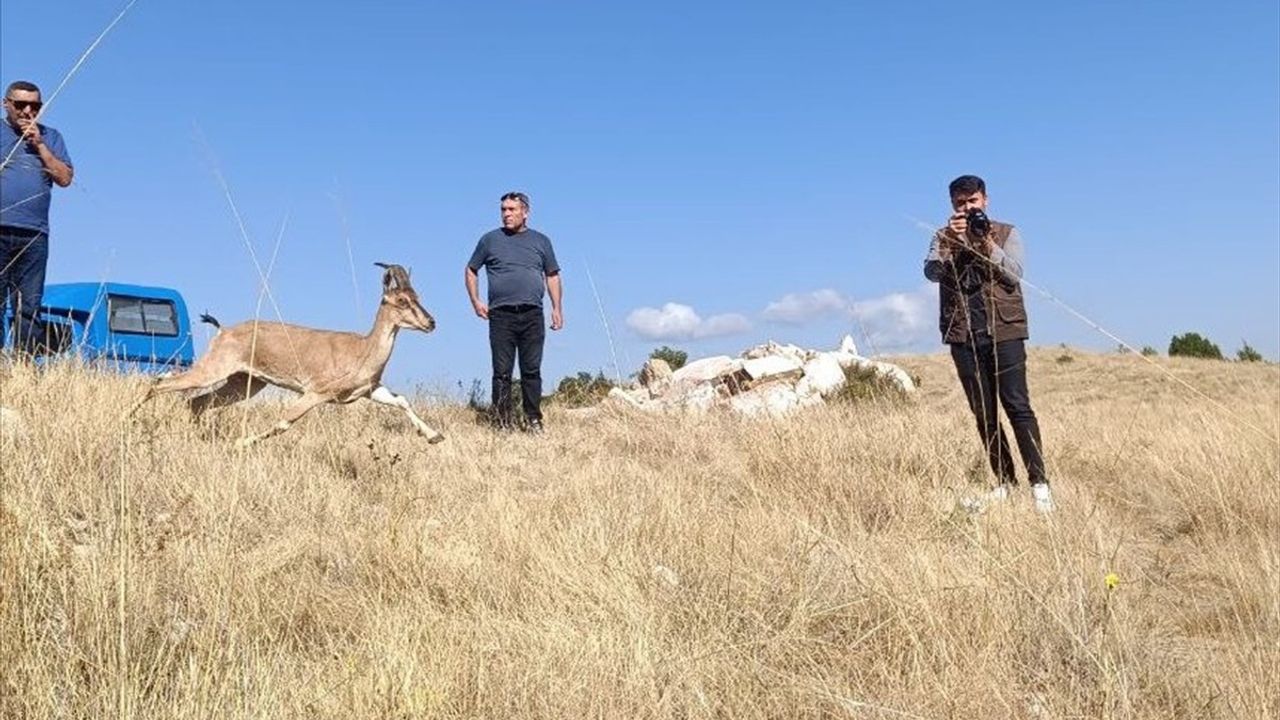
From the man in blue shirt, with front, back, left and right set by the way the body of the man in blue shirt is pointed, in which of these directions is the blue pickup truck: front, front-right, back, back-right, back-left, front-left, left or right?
back

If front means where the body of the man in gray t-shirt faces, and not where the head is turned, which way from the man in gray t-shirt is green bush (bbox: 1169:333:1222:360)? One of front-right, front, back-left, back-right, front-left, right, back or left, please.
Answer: back-left

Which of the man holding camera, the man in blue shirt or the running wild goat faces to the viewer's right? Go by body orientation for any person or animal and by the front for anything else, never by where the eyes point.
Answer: the running wild goat

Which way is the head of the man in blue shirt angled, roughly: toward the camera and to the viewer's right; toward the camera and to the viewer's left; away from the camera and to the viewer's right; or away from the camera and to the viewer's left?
toward the camera and to the viewer's right

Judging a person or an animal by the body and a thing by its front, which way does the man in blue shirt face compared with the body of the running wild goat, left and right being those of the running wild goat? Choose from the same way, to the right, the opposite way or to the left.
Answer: to the right

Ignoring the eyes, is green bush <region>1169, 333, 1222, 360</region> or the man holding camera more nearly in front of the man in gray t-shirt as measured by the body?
the man holding camera

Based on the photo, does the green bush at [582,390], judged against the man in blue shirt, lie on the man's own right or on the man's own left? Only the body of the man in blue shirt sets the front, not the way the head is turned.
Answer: on the man's own left

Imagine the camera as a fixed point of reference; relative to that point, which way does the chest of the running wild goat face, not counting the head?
to the viewer's right

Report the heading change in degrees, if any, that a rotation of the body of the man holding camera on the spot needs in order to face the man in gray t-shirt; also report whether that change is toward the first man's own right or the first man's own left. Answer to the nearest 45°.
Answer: approximately 135° to the first man's own right

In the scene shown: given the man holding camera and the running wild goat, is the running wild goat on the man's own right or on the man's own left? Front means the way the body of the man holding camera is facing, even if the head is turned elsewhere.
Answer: on the man's own right
